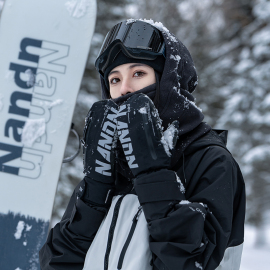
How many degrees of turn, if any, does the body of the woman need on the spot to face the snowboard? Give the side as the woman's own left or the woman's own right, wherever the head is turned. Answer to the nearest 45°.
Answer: approximately 90° to the woman's own right

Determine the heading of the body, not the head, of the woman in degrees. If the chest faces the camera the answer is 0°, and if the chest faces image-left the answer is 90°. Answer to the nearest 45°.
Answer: approximately 45°

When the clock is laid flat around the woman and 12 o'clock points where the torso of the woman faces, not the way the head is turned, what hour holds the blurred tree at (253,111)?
The blurred tree is roughly at 5 o'clock from the woman.
